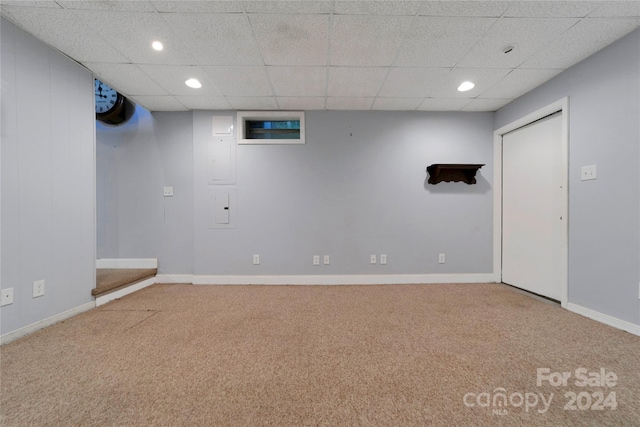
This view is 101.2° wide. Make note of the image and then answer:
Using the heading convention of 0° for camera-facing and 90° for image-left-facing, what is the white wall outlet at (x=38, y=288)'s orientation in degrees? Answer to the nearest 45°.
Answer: approximately 315°

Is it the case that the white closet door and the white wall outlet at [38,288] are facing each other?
yes

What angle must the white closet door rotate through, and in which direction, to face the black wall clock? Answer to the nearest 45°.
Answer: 0° — it already faces it

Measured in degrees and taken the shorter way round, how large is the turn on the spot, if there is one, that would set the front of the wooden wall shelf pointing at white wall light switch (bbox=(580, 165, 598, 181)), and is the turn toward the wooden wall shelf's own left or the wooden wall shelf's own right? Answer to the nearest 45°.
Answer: approximately 45° to the wooden wall shelf's own left

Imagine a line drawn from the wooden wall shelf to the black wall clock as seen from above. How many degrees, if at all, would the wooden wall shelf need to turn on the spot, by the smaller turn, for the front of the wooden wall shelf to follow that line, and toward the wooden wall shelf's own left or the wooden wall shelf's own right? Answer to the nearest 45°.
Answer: approximately 45° to the wooden wall shelf's own right

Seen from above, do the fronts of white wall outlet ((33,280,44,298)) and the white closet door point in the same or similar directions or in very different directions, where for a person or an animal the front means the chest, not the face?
very different directions

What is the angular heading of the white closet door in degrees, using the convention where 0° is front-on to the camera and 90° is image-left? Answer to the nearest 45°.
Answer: approximately 45°

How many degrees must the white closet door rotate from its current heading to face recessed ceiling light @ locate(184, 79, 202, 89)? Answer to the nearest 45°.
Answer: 0° — it already faces it

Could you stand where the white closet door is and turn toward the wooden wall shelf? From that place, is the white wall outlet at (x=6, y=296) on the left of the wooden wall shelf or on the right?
left
